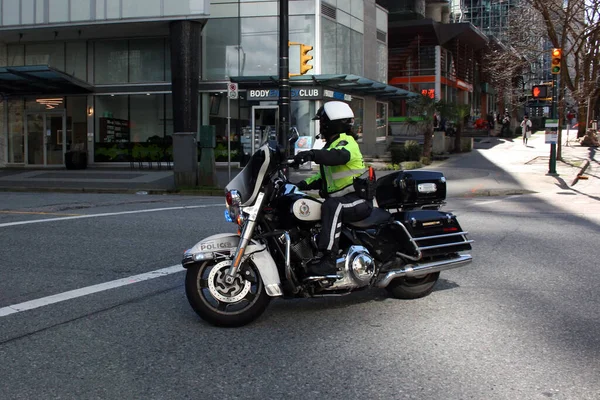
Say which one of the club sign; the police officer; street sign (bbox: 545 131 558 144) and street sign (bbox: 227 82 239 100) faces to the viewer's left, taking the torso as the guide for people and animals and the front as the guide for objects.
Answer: the police officer

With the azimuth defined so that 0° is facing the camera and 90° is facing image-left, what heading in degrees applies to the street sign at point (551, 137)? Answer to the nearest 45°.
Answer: approximately 0°

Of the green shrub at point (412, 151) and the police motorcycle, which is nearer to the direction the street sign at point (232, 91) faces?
the police motorcycle

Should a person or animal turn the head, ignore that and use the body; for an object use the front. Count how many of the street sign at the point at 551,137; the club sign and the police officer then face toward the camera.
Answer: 2

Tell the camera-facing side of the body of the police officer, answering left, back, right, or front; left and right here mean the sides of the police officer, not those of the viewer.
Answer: left

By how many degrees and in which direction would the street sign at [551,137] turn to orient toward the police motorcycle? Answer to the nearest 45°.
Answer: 0° — it already faces it

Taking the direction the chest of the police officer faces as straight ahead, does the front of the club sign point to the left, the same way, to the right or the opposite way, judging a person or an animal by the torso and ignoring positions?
to the left

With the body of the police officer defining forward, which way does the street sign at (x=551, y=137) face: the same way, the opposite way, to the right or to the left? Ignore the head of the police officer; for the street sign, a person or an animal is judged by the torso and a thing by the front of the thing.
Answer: to the left

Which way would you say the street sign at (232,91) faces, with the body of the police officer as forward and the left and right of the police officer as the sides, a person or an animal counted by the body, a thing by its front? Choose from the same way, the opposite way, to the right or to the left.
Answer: to the left
